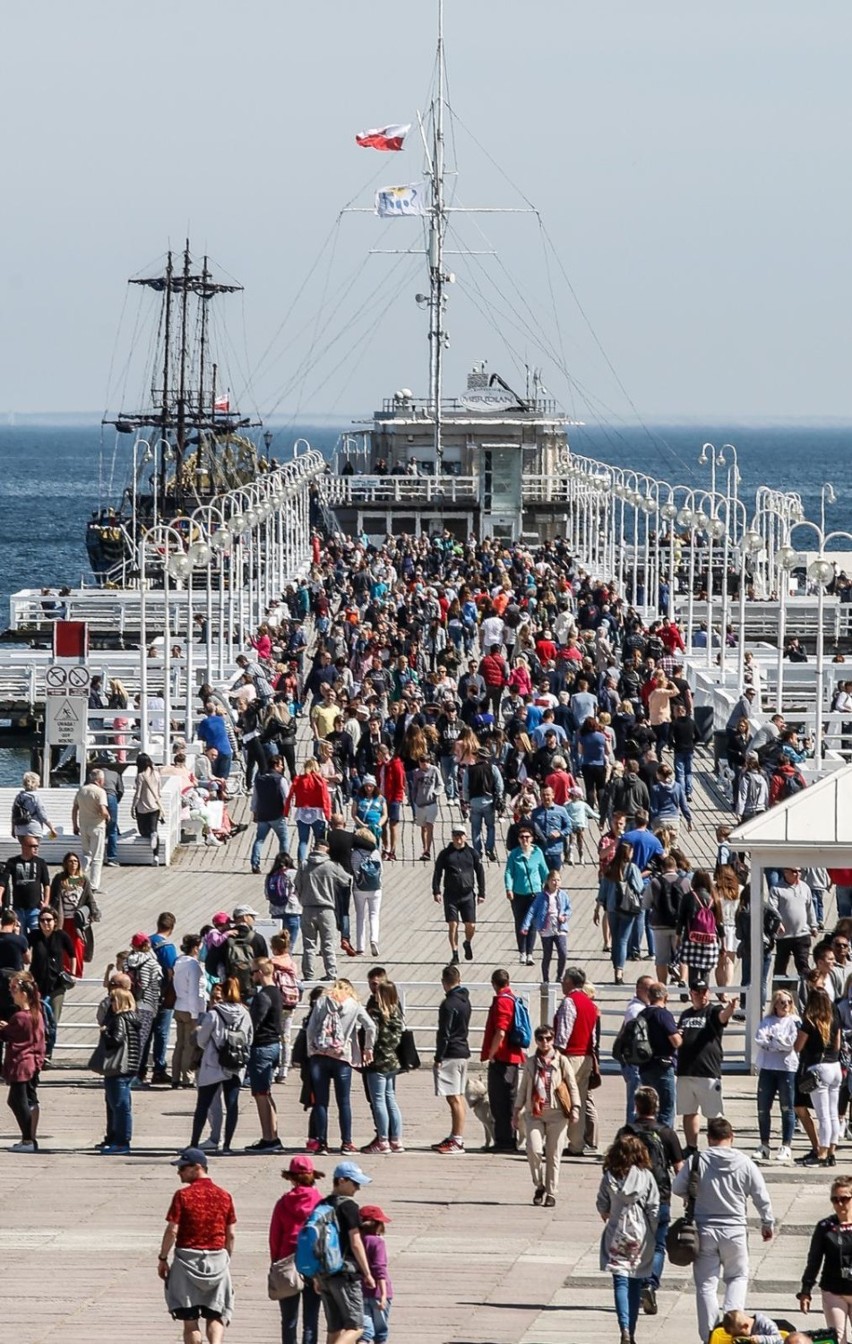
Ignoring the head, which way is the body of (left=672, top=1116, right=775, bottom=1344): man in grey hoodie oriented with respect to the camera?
away from the camera

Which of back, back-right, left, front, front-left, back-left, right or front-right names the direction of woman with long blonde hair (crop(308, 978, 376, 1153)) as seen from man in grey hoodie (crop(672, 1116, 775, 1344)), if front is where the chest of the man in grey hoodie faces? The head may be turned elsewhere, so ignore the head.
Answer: front-left

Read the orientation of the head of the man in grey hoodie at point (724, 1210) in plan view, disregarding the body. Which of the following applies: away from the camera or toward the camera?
away from the camera

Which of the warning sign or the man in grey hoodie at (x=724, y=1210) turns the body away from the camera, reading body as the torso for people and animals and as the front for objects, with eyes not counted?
the man in grey hoodie

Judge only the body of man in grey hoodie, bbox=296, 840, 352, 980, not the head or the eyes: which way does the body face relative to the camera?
away from the camera

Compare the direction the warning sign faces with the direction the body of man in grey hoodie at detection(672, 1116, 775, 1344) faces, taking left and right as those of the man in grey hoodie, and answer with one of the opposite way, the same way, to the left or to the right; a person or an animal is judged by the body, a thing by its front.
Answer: the opposite way

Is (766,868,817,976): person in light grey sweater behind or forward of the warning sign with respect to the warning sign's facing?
forward

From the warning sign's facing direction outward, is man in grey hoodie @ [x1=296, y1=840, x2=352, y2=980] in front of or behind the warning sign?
in front

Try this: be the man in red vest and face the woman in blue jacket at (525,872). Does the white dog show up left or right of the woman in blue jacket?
left
